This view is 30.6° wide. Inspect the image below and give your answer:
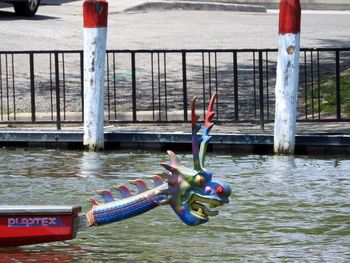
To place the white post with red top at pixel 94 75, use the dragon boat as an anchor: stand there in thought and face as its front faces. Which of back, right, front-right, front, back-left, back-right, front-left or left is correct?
left

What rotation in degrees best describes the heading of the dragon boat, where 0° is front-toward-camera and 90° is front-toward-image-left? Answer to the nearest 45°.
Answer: approximately 270°

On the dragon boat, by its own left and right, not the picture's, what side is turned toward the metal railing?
left

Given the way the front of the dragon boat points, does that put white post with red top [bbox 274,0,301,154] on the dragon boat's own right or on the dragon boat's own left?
on the dragon boat's own left
